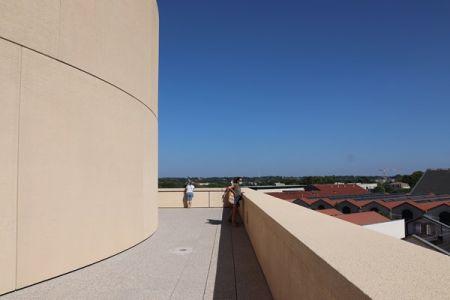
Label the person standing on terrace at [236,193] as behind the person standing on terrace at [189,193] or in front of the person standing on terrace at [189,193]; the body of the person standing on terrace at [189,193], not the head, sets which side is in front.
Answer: behind

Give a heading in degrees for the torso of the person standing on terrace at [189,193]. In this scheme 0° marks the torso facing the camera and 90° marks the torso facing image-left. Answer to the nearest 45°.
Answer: approximately 180°

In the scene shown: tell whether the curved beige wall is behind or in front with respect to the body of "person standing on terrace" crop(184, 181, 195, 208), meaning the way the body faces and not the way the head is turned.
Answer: behind
